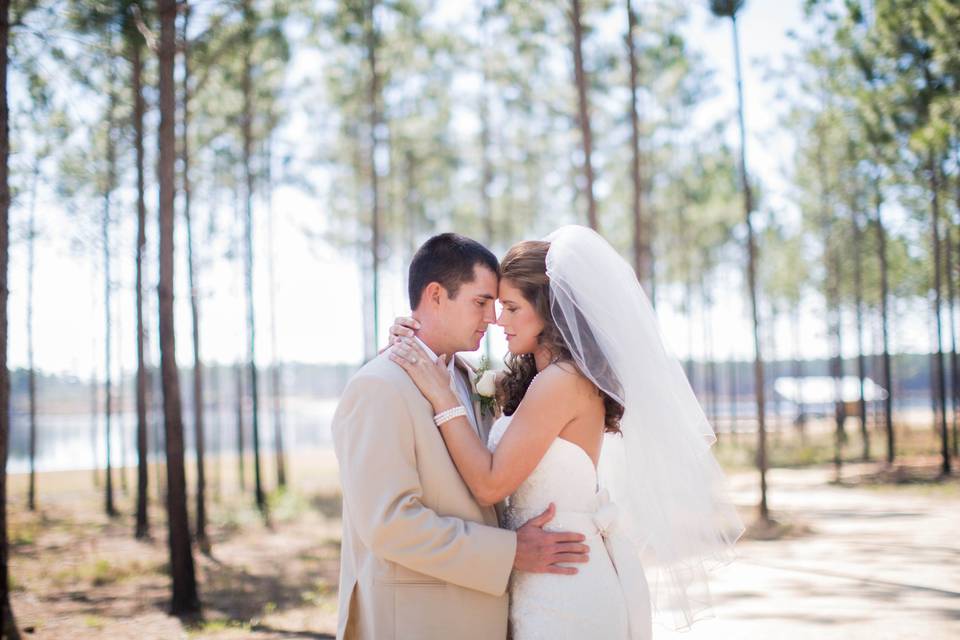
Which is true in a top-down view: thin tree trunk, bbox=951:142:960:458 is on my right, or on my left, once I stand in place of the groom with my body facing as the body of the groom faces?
on my left

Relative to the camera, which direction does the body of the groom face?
to the viewer's right

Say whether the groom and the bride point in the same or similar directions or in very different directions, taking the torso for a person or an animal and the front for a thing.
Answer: very different directions

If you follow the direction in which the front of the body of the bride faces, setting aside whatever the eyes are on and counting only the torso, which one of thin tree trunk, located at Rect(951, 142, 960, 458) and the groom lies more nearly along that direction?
the groom

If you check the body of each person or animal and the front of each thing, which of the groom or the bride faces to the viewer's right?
the groom

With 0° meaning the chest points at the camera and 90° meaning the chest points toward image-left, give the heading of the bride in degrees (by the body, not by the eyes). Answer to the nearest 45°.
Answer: approximately 90°

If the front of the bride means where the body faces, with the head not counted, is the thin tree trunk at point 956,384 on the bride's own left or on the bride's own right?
on the bride's own right

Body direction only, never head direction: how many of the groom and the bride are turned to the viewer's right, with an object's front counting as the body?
1

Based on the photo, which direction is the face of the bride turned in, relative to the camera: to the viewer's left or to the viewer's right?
to the viewer's left

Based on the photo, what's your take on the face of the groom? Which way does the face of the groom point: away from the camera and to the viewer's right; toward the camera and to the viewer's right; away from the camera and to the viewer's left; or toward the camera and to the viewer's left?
toward the camera and to the viewer's right
